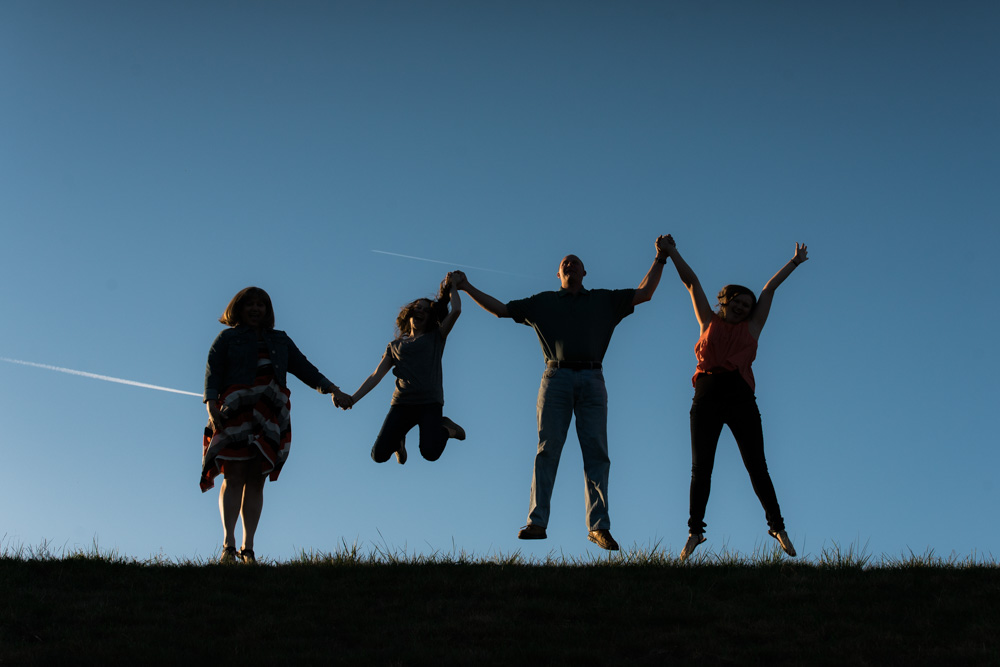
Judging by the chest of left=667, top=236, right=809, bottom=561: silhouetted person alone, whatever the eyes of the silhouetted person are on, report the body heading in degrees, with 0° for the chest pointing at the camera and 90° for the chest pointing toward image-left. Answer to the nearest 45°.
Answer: approximately 0°

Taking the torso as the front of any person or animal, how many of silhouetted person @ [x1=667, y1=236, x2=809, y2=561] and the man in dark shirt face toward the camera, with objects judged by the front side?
2

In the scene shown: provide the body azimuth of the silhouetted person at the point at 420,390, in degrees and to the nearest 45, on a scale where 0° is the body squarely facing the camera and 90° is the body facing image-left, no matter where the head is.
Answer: approximately 0°

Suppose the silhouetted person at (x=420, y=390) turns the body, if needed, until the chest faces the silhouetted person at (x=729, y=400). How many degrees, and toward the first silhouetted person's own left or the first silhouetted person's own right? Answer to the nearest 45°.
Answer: approximately 45° to the first silhouetted person's own left

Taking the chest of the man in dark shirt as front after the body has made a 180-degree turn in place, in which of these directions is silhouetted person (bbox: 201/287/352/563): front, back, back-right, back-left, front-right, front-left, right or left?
left

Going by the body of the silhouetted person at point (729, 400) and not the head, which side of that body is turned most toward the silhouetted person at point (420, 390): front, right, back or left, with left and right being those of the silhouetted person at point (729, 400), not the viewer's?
right

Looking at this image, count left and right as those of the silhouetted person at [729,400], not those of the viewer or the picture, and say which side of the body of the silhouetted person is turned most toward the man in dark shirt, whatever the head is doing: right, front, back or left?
right
